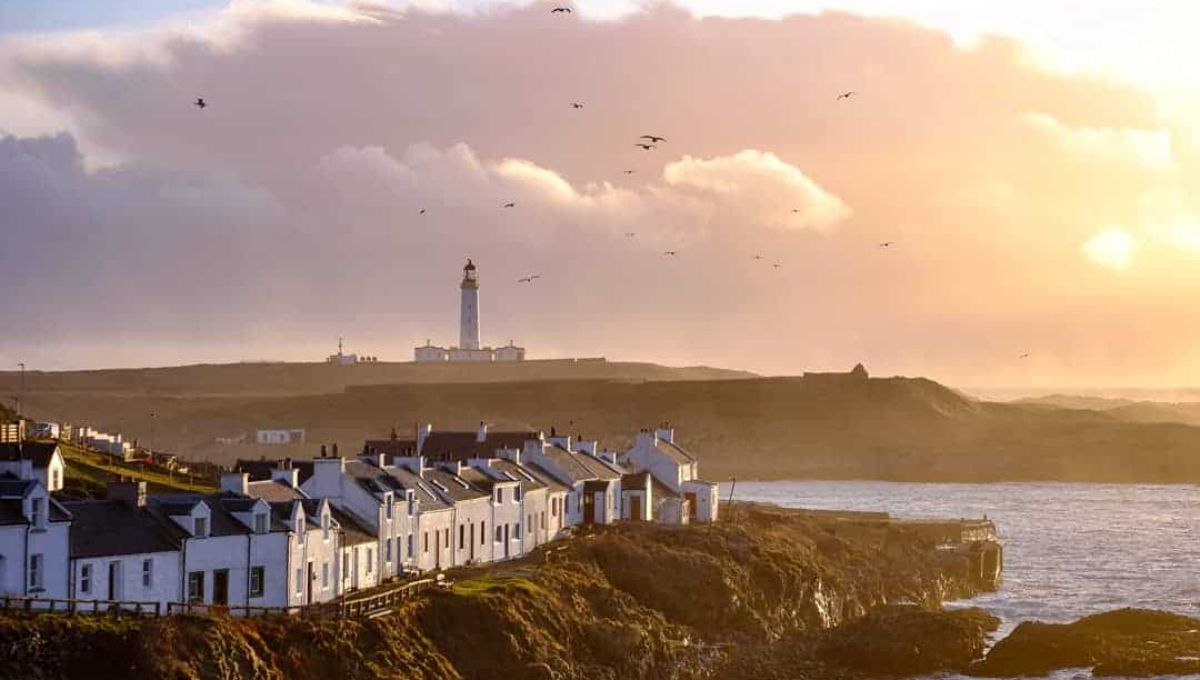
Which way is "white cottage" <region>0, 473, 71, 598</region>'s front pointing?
toward the camera

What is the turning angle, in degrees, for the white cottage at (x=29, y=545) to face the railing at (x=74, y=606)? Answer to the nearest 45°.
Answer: approximately 45° to its left
